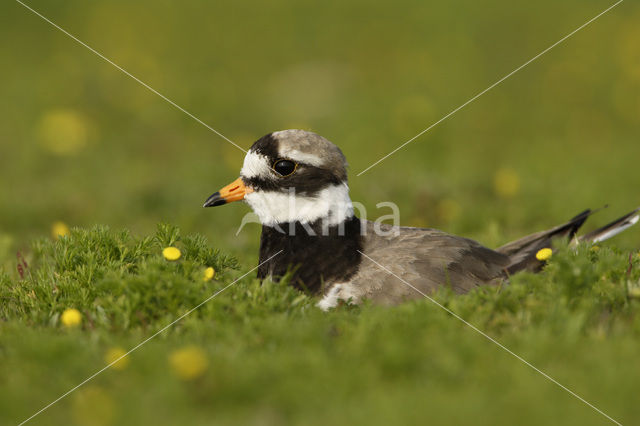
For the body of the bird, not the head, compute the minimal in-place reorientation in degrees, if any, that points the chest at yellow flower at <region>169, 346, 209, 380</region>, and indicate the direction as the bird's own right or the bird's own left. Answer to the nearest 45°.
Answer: approximately 90° to the bird's own left

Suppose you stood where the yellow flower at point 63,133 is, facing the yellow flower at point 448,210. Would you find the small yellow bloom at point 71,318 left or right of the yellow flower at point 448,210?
right

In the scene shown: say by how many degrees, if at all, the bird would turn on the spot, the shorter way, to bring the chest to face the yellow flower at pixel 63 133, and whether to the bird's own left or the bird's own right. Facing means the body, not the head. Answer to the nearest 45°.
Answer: approximately 45° to the bird's own right

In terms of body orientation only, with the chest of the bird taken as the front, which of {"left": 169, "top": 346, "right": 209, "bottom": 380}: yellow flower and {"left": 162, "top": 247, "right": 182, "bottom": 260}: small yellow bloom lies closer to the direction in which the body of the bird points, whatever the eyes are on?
the small yellow bloom

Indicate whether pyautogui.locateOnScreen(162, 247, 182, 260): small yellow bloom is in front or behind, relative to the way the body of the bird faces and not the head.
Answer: in front

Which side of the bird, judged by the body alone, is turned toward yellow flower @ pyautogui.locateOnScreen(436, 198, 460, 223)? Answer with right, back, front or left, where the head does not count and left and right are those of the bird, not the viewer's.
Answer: right

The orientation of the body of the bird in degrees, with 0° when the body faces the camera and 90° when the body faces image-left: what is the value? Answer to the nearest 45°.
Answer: approximately 90°

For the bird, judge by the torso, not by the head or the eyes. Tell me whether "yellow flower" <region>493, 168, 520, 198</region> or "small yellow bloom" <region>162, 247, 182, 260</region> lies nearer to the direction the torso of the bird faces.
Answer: the small yellow bloom

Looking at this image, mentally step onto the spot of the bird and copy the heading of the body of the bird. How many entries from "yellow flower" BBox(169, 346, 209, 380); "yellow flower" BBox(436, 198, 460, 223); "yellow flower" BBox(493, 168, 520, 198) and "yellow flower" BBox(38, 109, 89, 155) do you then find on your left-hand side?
1

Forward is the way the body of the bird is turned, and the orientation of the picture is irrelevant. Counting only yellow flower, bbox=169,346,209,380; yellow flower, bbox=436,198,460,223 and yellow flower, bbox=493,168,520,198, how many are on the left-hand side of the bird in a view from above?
1
